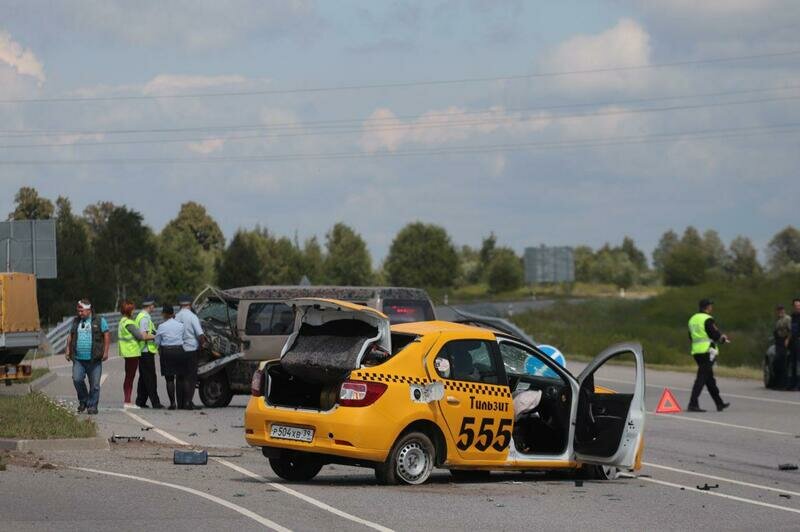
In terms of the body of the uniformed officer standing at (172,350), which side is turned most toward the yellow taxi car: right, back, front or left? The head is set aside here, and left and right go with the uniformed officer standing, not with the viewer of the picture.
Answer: back

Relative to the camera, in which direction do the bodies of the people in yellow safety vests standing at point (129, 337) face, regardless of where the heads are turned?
to the viewer's right

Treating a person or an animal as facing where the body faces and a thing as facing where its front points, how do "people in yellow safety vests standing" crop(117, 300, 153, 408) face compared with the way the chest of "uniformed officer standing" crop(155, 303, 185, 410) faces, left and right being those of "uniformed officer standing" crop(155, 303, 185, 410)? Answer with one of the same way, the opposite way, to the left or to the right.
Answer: to the right

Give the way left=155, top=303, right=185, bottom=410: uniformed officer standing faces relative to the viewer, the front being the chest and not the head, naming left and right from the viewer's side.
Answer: facing away from the viewer

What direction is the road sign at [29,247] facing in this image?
away from the camera

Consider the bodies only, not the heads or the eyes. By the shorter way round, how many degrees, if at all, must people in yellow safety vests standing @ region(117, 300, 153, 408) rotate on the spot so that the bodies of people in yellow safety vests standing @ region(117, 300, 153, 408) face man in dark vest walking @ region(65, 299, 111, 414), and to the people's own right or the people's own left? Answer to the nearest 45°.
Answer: approximately 135° to the people's own right

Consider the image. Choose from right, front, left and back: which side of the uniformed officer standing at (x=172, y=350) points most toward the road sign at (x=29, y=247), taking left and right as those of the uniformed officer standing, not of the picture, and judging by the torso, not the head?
front
